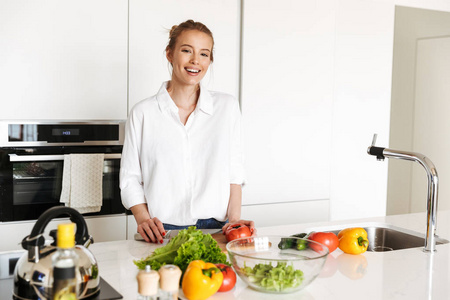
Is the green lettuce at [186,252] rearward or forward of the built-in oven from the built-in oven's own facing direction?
forward

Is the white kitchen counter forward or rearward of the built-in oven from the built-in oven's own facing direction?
forward

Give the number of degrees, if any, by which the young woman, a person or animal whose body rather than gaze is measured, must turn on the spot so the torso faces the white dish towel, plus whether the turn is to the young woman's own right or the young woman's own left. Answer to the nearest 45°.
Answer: approximately 135° to the young woman's own right

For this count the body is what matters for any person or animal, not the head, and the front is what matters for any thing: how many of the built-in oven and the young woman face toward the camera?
2

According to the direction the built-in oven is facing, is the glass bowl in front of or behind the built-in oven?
in front

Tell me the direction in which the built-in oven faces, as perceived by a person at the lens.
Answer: facing the viewer

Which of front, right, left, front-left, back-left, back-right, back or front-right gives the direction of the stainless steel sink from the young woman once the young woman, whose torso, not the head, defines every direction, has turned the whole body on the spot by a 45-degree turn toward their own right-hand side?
back-left

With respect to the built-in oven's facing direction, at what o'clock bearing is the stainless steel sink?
The stainless steel sink is roughly at 10 o'clock from the built-in oven.

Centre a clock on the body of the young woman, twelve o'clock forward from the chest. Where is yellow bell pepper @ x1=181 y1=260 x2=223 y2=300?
The yellow bell pepper is roughly at 12 o'clock from the young woman.

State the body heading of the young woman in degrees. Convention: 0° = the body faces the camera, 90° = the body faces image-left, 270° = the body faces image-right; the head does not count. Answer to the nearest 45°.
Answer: approximately 0°

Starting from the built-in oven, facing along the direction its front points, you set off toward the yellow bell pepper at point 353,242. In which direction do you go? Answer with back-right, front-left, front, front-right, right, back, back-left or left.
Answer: front-left
